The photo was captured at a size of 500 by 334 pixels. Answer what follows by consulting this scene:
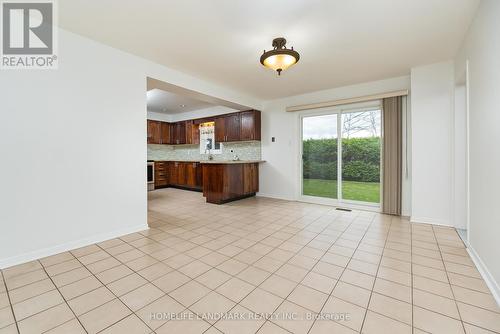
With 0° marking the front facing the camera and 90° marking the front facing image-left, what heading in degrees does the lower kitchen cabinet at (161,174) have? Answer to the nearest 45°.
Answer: approximately 315°

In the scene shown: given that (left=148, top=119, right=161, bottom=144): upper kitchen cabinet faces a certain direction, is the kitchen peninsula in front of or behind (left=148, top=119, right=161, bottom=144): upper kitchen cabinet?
in front

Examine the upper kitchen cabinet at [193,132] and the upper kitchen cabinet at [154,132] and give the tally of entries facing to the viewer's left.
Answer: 0

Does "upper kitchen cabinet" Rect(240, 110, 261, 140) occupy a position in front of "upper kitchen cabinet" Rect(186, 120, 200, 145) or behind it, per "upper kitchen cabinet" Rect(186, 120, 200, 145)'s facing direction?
in front

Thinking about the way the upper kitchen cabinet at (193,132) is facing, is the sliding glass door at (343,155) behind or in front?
in front

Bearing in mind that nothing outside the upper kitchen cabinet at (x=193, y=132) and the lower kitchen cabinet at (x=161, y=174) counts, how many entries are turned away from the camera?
0

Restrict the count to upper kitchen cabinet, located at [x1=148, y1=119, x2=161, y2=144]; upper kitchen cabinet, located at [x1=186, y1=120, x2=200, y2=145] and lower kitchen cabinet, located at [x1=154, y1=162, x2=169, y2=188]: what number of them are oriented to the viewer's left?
0

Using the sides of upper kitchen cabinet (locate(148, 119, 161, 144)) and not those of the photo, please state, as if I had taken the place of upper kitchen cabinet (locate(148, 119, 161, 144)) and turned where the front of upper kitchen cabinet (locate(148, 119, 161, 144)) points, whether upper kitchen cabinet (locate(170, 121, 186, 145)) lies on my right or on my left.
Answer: on my left

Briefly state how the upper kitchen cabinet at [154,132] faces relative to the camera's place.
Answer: facing the viewer and to the right of the viewer
